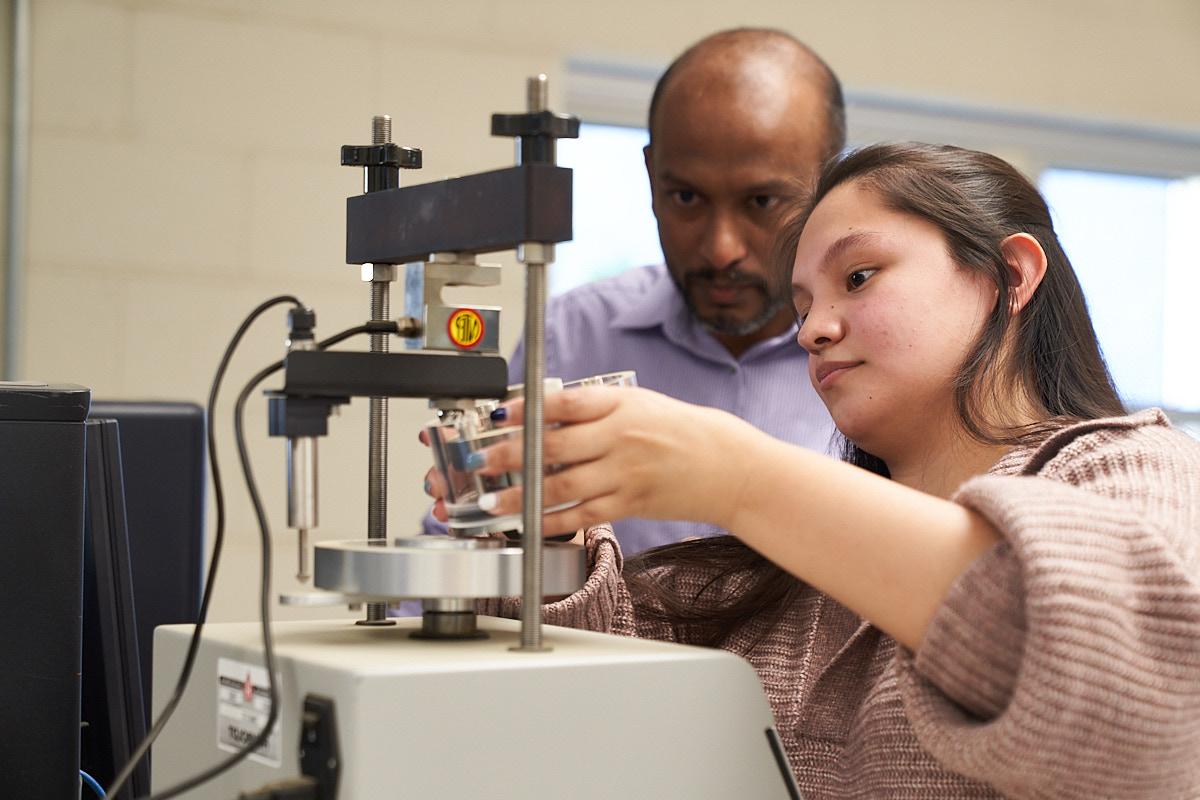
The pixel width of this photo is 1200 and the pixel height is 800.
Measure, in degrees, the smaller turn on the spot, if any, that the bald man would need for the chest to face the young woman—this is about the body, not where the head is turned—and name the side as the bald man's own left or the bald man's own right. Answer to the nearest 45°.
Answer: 0° — they already face them

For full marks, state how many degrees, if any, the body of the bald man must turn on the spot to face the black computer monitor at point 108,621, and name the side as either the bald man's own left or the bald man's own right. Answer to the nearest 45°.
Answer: approximately 45° to the bald man's own right

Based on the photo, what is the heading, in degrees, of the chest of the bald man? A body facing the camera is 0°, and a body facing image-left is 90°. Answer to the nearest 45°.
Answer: approximately 0°

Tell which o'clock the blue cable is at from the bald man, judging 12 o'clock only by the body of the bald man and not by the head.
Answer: The blue cable is roughly at 1 o'clock from the bald man.

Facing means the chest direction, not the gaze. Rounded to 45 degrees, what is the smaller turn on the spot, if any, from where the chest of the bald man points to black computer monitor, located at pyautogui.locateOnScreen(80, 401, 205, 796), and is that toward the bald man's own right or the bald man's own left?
approximately 45° to the bald man's own right

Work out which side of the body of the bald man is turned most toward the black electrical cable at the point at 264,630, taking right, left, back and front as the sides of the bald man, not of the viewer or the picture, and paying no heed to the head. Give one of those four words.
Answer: front
